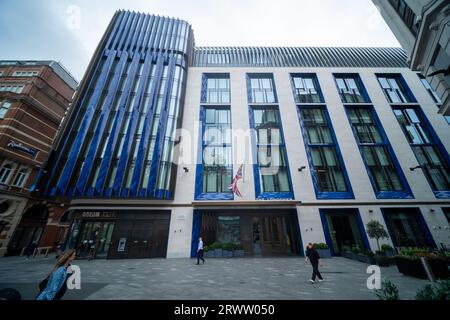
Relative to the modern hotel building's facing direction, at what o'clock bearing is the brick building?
The brick building is roughly at 3 o'clock from the modern hotel building.

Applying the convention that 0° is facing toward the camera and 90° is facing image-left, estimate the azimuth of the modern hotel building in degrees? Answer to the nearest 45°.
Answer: approximately 0°

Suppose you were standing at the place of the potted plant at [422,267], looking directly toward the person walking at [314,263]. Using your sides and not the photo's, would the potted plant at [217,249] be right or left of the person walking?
right
